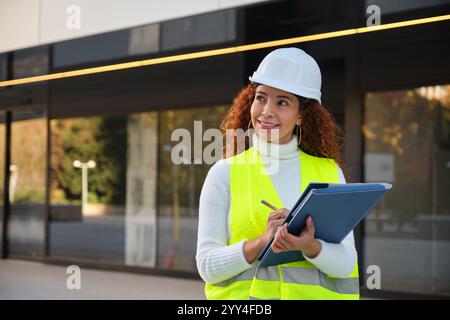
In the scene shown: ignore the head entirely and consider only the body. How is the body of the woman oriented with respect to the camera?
toward the camera

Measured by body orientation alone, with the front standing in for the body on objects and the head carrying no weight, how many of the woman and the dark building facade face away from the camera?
0

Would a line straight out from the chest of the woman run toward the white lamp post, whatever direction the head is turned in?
no

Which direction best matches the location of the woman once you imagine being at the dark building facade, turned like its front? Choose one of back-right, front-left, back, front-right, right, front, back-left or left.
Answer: front-left

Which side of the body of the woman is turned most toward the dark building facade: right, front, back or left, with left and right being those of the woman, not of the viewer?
back
